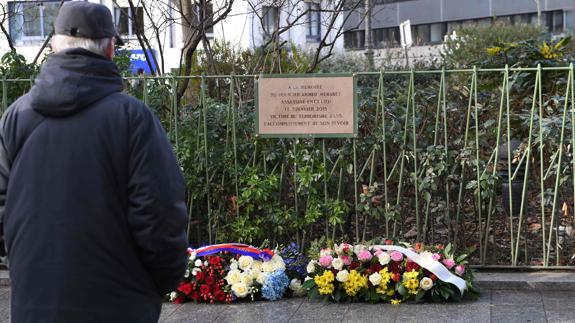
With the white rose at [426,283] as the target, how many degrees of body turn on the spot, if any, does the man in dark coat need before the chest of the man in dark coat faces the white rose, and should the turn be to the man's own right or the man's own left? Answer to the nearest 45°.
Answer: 0° — they already face it

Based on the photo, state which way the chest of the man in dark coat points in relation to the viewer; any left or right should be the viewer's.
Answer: facing away from the viewer and to the right of the viewer

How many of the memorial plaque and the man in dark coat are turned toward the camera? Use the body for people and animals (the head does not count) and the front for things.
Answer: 1

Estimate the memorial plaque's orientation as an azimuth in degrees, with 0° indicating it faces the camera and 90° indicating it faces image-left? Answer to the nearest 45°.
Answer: approximately 0°

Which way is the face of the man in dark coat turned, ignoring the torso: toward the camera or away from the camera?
away from the camera
